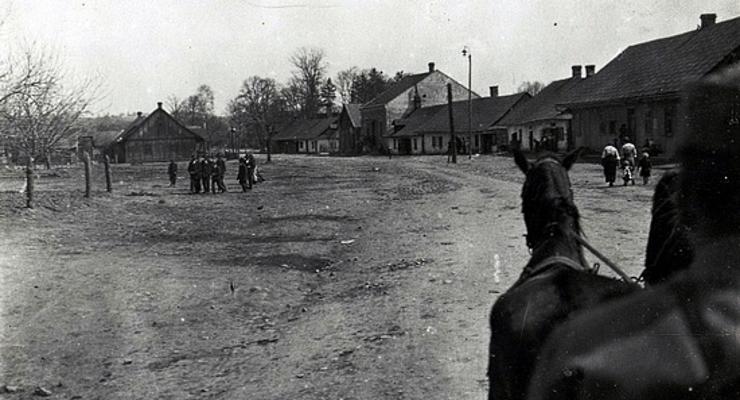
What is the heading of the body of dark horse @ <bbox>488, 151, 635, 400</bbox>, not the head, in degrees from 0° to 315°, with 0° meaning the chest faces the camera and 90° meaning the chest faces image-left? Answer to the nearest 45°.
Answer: approximately 180°

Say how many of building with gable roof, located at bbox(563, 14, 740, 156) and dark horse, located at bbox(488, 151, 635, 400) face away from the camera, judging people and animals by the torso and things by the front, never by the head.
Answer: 1

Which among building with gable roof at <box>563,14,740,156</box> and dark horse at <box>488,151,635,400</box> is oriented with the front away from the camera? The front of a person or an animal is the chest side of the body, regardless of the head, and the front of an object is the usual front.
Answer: the dark horse

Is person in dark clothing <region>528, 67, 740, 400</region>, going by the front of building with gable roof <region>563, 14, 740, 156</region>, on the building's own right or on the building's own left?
on the building's own left

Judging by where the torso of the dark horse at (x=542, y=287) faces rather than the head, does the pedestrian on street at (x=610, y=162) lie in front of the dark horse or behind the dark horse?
in front

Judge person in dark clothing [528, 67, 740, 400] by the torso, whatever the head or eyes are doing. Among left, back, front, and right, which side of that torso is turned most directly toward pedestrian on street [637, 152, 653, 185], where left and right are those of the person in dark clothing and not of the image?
front

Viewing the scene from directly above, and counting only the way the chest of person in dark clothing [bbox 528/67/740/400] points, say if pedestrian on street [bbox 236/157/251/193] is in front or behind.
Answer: in front

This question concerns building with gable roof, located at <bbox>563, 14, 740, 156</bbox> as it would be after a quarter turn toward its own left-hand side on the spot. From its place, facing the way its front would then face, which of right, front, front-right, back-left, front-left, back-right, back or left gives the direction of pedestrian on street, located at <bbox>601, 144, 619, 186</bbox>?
front-right

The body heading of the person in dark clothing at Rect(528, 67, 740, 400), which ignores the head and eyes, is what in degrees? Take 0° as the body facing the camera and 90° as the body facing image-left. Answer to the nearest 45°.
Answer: approximately 180°

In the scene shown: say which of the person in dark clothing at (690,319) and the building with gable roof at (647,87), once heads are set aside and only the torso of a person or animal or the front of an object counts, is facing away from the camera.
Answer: the person in dark clothing

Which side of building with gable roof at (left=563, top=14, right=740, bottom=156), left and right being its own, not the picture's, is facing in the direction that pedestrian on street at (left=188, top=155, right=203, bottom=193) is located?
front

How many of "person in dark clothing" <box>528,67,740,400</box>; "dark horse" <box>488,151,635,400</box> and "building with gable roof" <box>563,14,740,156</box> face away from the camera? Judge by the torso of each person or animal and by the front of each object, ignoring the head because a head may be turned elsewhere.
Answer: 2
